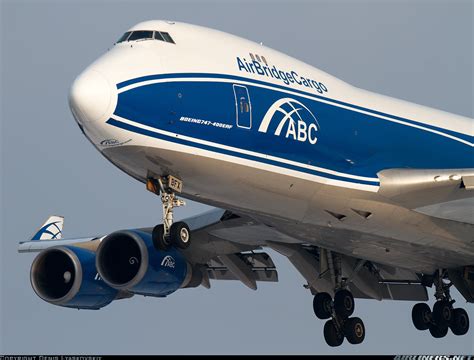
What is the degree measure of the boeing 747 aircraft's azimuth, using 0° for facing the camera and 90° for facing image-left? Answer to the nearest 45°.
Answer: approximately 45°
